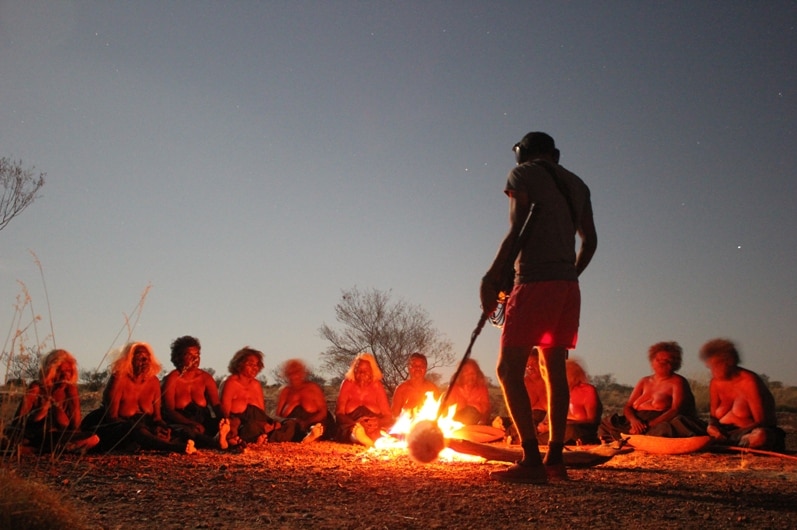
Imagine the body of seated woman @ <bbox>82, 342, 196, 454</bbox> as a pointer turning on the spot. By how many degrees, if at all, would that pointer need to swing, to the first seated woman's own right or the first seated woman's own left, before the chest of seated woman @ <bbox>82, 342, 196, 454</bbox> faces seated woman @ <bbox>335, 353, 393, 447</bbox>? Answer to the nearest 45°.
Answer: approximately 90° to the first seated woman's own left

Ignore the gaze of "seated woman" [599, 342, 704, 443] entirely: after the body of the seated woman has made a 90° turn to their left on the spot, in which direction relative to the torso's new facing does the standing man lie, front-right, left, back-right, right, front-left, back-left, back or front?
front-right

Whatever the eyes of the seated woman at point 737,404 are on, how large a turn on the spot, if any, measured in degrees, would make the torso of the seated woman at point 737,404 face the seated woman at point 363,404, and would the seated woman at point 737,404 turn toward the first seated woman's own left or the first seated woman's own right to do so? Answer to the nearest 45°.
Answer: approximately 45° to the first seated woman's own right

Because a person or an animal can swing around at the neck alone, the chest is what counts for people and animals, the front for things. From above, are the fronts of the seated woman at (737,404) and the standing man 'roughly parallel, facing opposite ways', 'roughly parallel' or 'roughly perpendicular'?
roughly perpendicular

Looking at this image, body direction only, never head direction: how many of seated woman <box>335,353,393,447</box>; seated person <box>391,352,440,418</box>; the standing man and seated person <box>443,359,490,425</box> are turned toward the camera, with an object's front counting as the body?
3

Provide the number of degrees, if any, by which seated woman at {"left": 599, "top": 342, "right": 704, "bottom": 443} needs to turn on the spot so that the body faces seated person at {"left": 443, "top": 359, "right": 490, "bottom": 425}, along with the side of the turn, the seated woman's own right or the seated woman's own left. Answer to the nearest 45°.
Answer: approximately 45° to the seated woman's own right

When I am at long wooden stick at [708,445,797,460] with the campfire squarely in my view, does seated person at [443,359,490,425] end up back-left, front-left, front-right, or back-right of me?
front-right

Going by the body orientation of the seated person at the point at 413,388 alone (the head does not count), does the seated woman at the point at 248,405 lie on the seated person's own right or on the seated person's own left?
on the seated person's own right

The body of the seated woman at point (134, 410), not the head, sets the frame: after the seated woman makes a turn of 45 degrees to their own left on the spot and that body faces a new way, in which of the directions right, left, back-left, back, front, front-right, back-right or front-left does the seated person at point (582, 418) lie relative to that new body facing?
front

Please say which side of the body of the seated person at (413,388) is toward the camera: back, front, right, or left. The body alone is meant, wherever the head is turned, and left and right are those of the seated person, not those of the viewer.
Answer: front

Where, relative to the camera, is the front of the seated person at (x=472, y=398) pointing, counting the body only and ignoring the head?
toward the camera

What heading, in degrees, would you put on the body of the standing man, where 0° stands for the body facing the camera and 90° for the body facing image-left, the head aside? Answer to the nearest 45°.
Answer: approximately 135°

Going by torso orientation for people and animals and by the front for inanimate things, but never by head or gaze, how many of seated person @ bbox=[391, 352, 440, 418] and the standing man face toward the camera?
1
